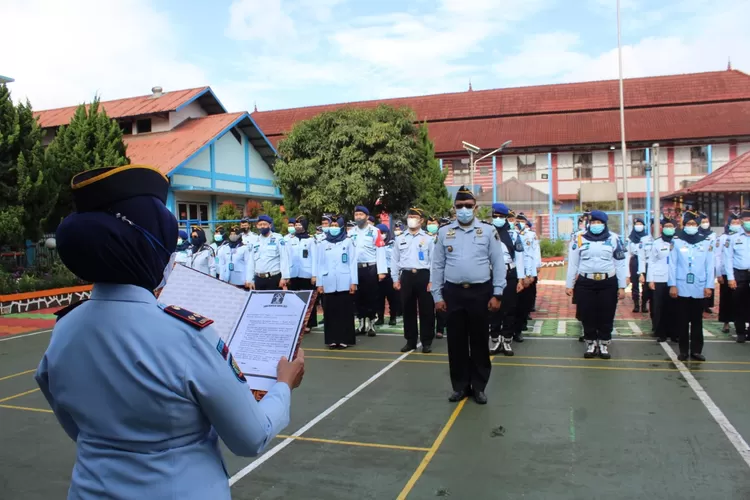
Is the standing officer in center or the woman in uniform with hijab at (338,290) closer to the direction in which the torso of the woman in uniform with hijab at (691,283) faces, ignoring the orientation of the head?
the standing officer in center

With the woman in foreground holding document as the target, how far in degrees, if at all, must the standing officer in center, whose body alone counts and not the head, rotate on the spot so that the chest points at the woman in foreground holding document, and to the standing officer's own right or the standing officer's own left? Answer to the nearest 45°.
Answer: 0° — they already face them

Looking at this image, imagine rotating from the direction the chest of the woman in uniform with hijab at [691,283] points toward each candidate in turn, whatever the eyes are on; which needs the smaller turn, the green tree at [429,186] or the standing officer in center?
the standing officer in center

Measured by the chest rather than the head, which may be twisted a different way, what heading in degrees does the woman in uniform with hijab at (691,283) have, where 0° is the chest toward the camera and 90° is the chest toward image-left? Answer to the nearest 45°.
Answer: approximately 0°

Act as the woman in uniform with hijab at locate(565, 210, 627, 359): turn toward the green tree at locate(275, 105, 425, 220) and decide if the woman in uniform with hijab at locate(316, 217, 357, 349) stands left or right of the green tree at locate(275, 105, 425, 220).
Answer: left

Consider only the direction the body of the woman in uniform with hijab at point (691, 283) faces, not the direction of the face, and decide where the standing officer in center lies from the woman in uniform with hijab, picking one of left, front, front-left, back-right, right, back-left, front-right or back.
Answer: front-right

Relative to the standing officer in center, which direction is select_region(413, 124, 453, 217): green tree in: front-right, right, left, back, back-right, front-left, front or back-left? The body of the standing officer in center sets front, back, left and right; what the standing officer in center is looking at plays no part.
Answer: back

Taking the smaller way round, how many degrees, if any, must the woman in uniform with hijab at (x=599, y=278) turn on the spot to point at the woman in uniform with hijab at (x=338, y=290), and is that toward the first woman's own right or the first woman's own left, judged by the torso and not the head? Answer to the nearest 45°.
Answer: approximately 90° to the first woman's own right
